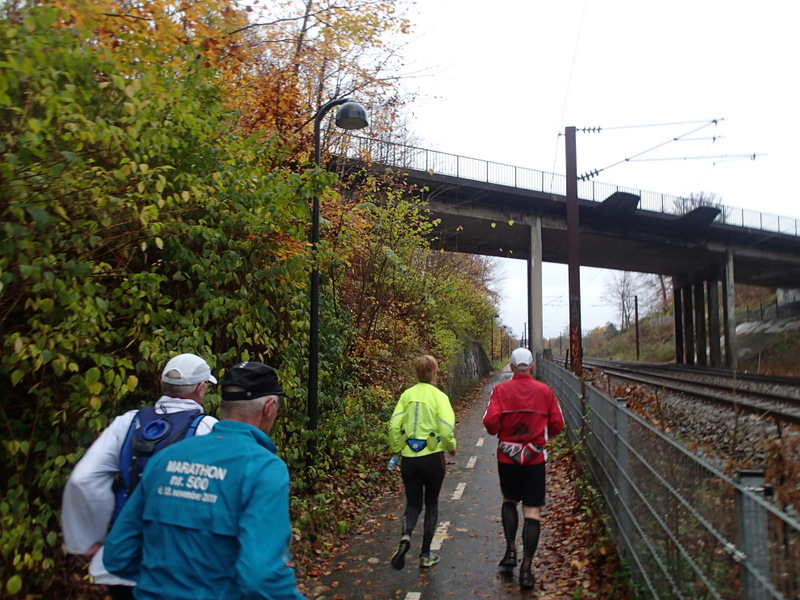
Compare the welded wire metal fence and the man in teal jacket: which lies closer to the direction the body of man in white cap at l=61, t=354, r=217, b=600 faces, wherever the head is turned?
the welded wire metal fence

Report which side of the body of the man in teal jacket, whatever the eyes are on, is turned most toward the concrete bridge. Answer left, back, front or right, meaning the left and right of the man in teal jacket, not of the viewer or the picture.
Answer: front

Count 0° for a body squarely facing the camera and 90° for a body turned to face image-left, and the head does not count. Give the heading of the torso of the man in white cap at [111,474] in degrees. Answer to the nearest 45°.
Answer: approximately 225°

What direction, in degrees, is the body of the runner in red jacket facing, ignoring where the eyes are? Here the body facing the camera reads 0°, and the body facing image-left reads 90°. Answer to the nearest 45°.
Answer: approximately 180°

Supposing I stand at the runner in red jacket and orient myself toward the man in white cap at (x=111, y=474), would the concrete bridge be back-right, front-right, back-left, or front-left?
back-right

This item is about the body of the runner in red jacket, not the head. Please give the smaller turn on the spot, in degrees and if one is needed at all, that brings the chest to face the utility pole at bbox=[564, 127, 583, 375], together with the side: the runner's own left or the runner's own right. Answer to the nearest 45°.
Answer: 0° — they already face it

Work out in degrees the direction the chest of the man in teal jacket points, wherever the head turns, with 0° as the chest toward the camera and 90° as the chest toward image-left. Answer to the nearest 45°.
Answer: approximately 225°

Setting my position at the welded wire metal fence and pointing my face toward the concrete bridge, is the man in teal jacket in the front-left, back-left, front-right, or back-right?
back-left

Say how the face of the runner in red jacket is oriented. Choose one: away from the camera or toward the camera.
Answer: away from the camera

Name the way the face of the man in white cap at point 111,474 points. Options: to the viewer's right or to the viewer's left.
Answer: to the viewer's right

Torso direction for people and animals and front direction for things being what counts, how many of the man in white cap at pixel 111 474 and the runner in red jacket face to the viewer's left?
0

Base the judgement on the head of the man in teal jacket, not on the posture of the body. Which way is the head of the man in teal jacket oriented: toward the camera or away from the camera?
away from the camera

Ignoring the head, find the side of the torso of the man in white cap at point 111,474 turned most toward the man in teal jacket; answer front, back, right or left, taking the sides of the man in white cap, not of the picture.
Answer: right
